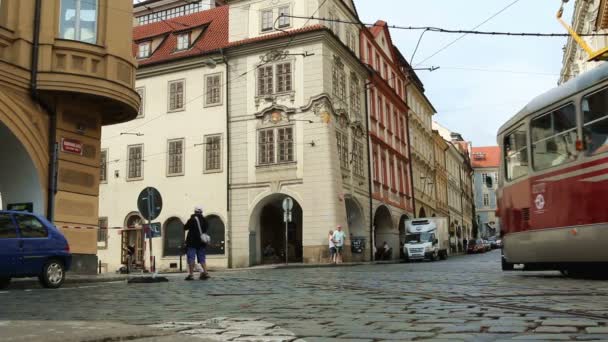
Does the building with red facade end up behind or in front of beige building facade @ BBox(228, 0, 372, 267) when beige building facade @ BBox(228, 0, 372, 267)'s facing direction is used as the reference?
behind

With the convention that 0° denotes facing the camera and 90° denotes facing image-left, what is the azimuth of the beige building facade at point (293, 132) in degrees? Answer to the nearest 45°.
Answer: approximately 0°

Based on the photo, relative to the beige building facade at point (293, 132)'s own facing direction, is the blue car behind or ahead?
ahead

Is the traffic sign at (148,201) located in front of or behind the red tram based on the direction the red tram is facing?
in front

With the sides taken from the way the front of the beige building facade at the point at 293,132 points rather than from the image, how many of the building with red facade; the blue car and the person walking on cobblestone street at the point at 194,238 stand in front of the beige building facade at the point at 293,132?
2

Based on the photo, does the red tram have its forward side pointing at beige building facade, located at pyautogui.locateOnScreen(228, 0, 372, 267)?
yes

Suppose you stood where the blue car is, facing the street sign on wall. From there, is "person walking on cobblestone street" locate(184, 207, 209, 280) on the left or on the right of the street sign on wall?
right

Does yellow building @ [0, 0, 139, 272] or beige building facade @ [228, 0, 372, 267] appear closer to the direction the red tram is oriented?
the beige building facade

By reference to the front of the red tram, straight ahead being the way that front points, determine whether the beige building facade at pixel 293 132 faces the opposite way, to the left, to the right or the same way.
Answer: the opposite way

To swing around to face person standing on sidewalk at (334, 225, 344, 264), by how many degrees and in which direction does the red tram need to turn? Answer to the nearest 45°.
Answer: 0° — it already faces them

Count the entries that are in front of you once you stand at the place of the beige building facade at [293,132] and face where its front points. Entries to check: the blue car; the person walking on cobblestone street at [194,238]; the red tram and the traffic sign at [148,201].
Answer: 4
